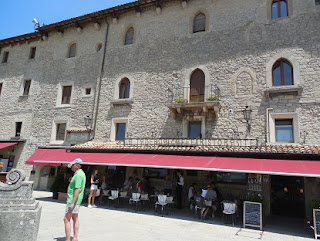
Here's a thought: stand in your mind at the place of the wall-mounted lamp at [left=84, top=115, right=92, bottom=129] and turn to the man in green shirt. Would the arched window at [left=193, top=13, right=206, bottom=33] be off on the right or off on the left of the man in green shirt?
left

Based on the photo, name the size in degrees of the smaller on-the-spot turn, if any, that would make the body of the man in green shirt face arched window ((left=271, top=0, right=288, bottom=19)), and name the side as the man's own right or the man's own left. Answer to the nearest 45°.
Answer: approximately 180°

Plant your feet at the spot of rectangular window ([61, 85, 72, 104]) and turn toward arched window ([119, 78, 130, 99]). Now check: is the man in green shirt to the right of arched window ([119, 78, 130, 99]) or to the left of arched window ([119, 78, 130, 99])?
right
